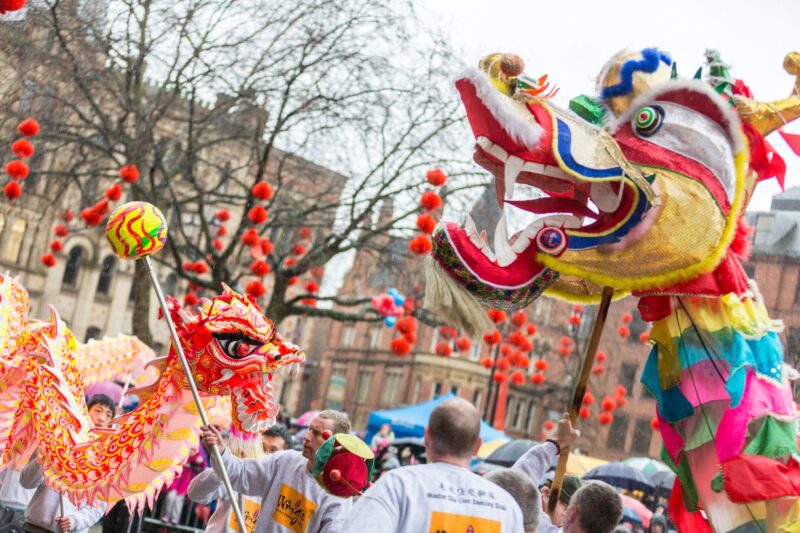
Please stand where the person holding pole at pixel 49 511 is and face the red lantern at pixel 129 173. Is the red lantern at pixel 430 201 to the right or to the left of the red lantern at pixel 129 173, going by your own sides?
right

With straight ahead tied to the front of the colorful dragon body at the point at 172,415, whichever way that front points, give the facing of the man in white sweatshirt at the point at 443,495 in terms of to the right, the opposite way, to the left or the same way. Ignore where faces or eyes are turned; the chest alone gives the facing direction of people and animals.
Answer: to the left

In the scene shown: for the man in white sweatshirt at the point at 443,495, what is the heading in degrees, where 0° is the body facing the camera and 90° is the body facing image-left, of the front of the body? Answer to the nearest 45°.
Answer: approximately 180°

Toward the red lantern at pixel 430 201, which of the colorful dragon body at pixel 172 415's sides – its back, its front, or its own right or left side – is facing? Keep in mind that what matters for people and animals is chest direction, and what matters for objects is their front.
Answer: left

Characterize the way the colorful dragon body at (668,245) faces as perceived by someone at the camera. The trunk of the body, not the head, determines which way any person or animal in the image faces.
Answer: facing to the left of the viewer

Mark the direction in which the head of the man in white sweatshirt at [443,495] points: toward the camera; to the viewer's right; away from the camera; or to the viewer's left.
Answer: away from the camera

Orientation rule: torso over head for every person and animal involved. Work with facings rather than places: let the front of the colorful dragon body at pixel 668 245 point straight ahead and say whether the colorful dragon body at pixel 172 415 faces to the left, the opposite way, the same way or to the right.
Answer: the opposite way

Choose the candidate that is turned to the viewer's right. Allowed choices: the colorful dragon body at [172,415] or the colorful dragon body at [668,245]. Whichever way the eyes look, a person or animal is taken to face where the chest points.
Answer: the colorful dragon body at [172,415]

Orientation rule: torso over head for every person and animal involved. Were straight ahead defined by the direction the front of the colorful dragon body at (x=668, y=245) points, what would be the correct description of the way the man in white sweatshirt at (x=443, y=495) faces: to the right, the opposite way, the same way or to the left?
to the right

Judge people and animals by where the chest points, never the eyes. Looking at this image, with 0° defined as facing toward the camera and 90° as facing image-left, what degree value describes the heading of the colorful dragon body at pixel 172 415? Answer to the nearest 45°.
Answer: approximately 270°
